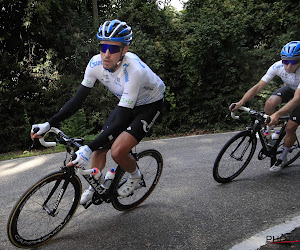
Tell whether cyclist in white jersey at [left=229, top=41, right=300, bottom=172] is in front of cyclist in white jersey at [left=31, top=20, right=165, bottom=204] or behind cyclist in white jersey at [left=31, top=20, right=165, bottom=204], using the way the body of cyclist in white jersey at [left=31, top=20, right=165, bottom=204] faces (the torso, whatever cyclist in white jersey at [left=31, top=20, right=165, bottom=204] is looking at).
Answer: behind

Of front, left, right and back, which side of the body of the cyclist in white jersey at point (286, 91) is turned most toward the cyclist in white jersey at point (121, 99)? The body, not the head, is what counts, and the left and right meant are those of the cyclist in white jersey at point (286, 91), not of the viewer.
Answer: front

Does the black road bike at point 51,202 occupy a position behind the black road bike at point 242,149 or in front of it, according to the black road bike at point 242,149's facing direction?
in front

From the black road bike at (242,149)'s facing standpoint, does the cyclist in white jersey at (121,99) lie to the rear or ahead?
ahead

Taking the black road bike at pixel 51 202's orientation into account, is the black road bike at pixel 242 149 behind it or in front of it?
behind

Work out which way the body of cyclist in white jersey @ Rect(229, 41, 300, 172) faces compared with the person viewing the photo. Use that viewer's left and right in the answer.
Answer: facing the viewer and to the left of the viewer

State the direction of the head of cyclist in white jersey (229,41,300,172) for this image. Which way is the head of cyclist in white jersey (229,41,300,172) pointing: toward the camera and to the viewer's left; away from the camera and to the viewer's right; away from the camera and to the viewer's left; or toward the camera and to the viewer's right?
toward the camera and to the viewer's left

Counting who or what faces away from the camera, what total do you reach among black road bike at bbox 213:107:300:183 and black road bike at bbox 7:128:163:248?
0

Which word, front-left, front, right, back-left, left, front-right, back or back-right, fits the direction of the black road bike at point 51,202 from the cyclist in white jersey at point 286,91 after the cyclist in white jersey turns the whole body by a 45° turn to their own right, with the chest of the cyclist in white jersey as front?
front-left
